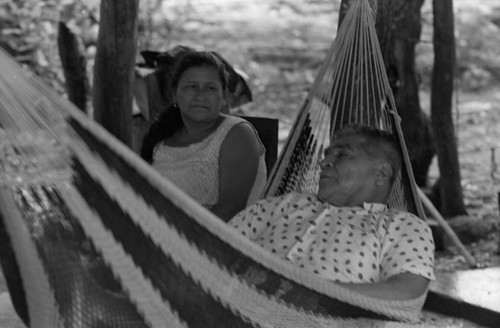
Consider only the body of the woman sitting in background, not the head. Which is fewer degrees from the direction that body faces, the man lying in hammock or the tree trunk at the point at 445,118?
the man lying in hammock

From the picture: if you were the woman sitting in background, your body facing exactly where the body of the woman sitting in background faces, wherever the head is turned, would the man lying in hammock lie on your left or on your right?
on your left

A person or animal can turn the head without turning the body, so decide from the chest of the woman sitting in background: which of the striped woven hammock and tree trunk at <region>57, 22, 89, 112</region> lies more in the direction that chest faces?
the striped woven hammock

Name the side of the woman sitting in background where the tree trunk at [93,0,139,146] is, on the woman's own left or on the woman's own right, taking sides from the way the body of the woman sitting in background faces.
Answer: on the woman's own right

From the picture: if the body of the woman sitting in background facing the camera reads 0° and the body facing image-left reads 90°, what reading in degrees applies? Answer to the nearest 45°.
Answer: approximately 45°

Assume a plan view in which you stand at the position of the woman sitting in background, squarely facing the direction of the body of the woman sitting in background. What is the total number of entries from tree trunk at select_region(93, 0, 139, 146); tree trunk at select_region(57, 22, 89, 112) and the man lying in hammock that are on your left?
1

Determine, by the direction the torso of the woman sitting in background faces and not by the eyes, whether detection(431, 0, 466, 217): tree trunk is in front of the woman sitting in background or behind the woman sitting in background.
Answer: behind

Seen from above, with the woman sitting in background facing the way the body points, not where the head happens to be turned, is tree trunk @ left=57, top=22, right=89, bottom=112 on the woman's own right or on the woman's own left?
on the woman's own right
